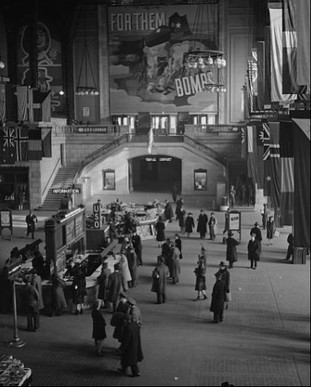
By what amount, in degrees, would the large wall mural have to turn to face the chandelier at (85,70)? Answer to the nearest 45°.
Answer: approximately 90° to its right

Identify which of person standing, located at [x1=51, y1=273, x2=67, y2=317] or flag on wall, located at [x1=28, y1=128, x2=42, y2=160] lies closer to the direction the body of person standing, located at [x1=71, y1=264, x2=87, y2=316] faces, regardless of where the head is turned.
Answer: the flag on wall

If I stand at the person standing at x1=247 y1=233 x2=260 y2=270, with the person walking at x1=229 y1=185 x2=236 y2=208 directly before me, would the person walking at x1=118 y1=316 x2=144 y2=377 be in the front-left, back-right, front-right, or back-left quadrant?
back-left

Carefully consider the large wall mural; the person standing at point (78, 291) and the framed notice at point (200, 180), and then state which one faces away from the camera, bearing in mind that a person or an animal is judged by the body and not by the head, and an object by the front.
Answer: the person standing

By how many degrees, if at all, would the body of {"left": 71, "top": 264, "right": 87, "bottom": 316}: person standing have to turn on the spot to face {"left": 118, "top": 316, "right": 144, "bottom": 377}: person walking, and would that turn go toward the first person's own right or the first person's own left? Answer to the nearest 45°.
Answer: approximately 180°

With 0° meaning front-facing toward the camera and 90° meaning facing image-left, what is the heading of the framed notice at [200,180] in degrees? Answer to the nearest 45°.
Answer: approximately 0°

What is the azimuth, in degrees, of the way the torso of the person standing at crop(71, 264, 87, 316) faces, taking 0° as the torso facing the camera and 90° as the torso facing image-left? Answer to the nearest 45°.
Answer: approximately 180°

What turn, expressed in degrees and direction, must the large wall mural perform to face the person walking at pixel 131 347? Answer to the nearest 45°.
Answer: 0° — it already faces them
